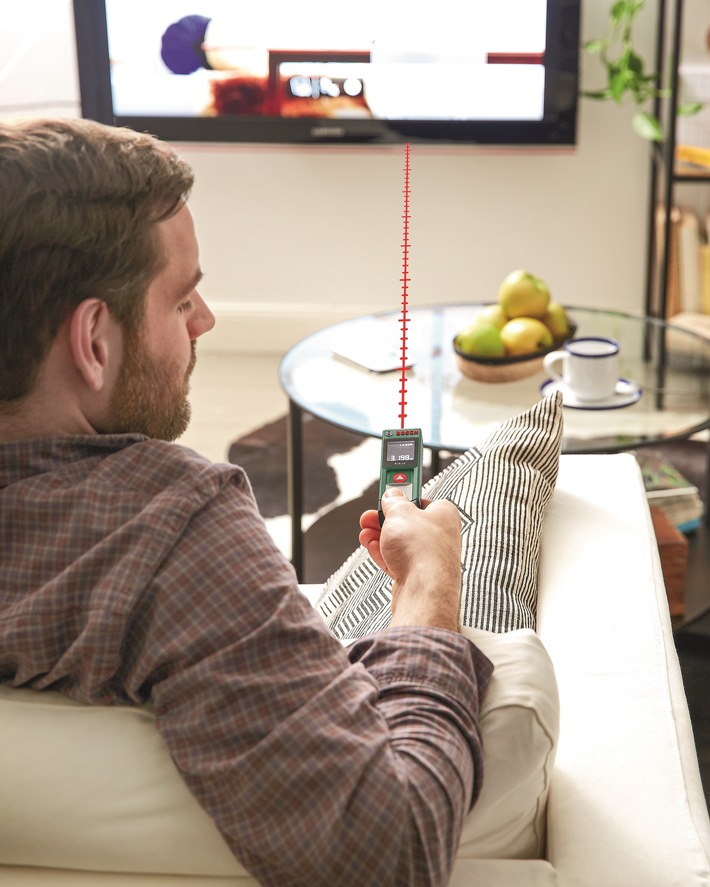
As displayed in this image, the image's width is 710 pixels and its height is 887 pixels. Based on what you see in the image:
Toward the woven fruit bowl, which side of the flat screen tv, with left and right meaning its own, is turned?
front

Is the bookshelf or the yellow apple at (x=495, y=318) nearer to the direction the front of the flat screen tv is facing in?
the yellow apple

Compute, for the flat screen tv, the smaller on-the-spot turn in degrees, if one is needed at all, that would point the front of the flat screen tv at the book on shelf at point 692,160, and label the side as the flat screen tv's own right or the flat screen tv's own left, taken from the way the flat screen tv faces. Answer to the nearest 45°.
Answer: approximately 90° to the flat screen tv's own left

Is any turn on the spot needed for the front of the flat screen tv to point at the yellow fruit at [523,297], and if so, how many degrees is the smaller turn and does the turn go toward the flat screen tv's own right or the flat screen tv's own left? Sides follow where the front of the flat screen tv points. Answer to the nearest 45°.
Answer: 0° — it already faces it

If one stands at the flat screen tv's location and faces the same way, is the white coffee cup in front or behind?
in front

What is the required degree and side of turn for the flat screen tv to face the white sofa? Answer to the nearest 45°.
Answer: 0° — it already faces it

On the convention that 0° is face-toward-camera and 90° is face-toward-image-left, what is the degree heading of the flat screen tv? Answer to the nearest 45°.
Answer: approximately 0°

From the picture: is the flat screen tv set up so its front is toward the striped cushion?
yes

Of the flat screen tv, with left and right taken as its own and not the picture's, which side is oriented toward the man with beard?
front

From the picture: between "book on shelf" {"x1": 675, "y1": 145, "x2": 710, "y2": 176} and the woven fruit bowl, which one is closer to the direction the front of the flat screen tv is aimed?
the woven fruit bowl

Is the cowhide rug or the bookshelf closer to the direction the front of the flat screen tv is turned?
the cowhide rug
